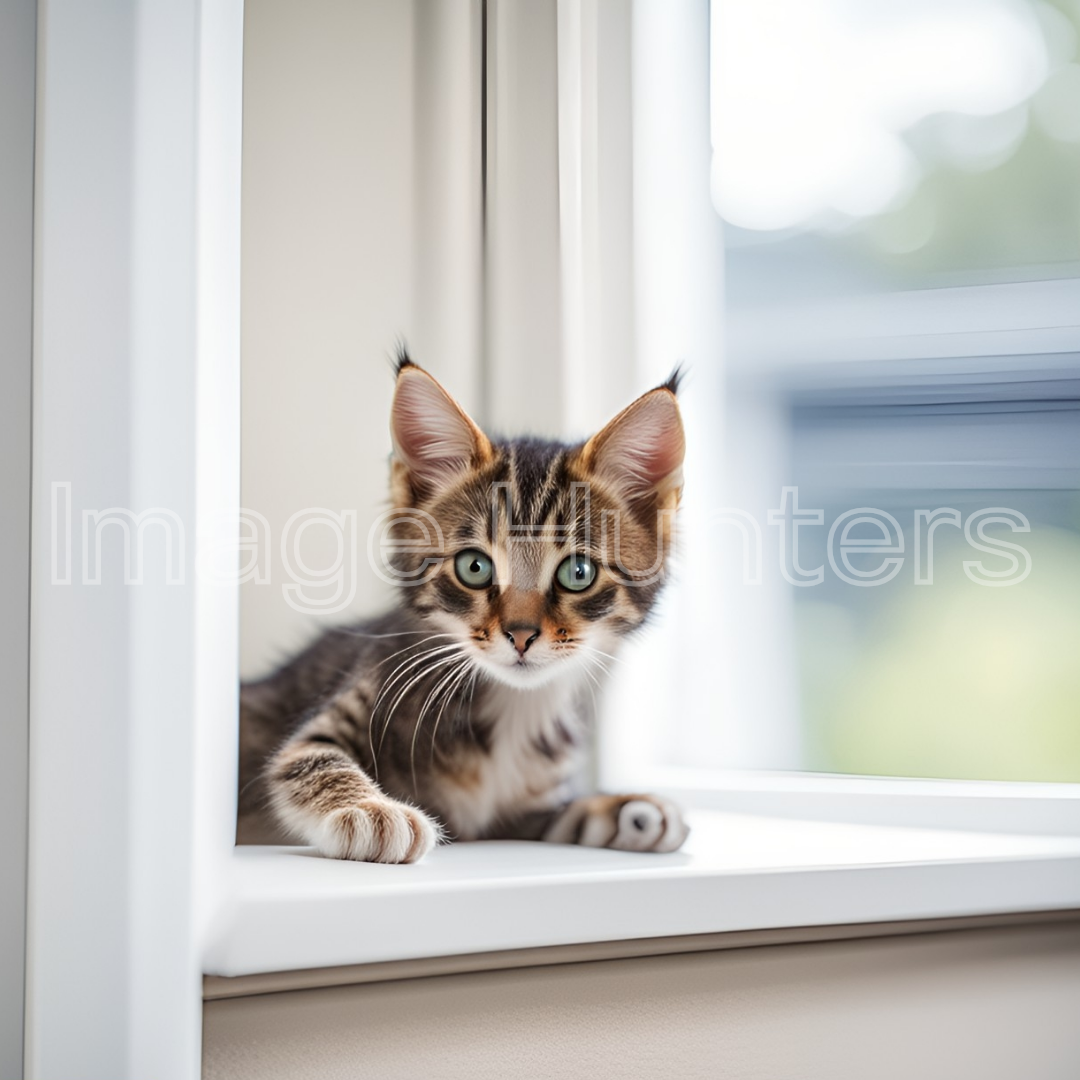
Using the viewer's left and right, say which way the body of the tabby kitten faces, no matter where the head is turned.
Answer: facing the viewer and to the right of the viewer
